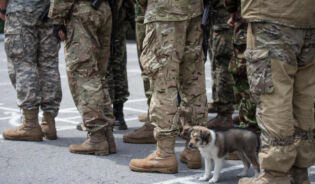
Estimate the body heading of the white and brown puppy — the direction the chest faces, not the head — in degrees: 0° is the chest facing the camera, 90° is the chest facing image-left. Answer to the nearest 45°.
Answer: approximately 45°
